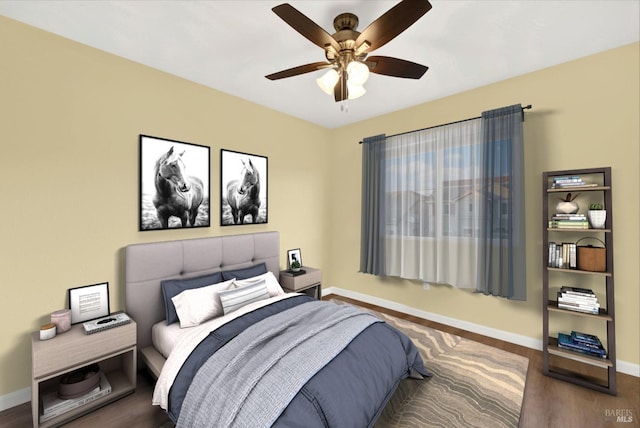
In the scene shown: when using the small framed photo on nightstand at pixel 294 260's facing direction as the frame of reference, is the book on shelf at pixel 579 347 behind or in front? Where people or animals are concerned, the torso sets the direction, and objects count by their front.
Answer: in front

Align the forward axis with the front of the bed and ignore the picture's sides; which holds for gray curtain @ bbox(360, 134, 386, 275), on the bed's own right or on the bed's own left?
on the bed's own left

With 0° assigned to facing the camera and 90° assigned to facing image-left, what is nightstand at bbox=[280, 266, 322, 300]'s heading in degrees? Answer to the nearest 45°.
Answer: approximately 315°

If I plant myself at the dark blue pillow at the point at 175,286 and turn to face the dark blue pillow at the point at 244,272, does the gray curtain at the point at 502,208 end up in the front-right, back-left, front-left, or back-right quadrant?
front-right

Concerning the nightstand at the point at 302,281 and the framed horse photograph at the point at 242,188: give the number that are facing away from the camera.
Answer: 0

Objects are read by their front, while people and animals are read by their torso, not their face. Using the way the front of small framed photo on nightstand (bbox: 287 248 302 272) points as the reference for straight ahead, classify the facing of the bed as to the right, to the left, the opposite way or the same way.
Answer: the same way

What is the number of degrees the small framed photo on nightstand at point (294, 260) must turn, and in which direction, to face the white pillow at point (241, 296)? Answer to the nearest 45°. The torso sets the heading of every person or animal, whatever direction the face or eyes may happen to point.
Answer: approximately 45° to its right

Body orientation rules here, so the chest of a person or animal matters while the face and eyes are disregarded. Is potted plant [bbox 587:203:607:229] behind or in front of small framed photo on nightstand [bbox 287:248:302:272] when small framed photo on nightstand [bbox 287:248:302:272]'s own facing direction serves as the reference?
in front

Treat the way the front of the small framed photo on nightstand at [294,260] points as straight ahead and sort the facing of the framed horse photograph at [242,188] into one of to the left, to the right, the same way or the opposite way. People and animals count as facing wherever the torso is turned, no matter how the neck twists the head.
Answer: the same way

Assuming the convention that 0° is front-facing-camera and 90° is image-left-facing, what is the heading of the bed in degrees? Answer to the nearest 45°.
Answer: approximately 315°

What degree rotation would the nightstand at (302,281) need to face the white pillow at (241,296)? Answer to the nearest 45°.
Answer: approximately 90° to its right

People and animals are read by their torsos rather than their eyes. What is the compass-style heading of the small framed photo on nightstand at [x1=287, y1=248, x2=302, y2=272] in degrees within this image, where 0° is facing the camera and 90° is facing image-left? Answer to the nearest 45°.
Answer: approximately 315°

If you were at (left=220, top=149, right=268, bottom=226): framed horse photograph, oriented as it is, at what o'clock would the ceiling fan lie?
The ceiling fan is roughly at 1 o'clock from the framed horse photograph.

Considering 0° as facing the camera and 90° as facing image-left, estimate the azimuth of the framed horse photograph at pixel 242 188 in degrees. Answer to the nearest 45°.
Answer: approximately 315°

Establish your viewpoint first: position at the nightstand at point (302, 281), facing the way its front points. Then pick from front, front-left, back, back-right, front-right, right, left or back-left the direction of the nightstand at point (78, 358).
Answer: right

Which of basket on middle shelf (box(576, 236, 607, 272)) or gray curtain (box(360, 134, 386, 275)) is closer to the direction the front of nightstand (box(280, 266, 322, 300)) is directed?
the basket on middle shelf

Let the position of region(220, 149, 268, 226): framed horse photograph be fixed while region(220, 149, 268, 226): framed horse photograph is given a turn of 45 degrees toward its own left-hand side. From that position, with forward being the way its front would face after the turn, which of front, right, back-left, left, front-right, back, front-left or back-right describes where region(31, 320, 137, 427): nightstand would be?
back-right

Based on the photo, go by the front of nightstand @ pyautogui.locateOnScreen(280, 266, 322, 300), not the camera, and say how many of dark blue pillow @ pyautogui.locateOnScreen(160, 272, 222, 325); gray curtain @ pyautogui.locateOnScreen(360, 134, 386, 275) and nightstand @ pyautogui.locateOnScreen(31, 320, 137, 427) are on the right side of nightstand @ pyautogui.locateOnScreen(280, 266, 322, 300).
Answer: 2

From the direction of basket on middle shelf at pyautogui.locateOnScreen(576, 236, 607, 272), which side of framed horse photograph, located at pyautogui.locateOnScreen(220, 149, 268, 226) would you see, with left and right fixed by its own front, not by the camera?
front

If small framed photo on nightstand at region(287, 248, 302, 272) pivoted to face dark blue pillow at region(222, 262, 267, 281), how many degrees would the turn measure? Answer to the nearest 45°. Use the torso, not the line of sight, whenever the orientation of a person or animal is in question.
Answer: approximately 90° to its right
